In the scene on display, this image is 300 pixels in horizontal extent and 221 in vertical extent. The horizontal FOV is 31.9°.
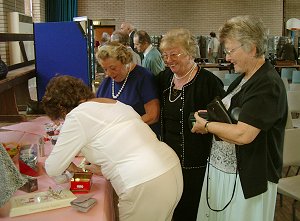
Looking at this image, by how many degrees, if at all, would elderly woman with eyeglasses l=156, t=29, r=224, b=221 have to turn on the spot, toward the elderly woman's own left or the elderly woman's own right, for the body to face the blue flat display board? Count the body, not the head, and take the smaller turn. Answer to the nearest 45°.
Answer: approximately 90° to the elderly woman's own right

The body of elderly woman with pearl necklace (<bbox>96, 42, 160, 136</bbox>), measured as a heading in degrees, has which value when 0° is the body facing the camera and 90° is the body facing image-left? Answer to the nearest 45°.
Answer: approximately 45°

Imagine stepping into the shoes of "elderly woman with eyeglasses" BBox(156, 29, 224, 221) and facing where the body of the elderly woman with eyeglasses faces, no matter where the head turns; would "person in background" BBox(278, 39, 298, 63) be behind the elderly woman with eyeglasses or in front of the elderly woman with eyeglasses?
behind

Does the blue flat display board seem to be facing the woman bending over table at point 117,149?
yes

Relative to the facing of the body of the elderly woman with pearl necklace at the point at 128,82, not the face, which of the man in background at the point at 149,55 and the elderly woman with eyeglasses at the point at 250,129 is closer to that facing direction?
the elderly woman with eyeglasses

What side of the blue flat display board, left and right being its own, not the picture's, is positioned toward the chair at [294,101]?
left
